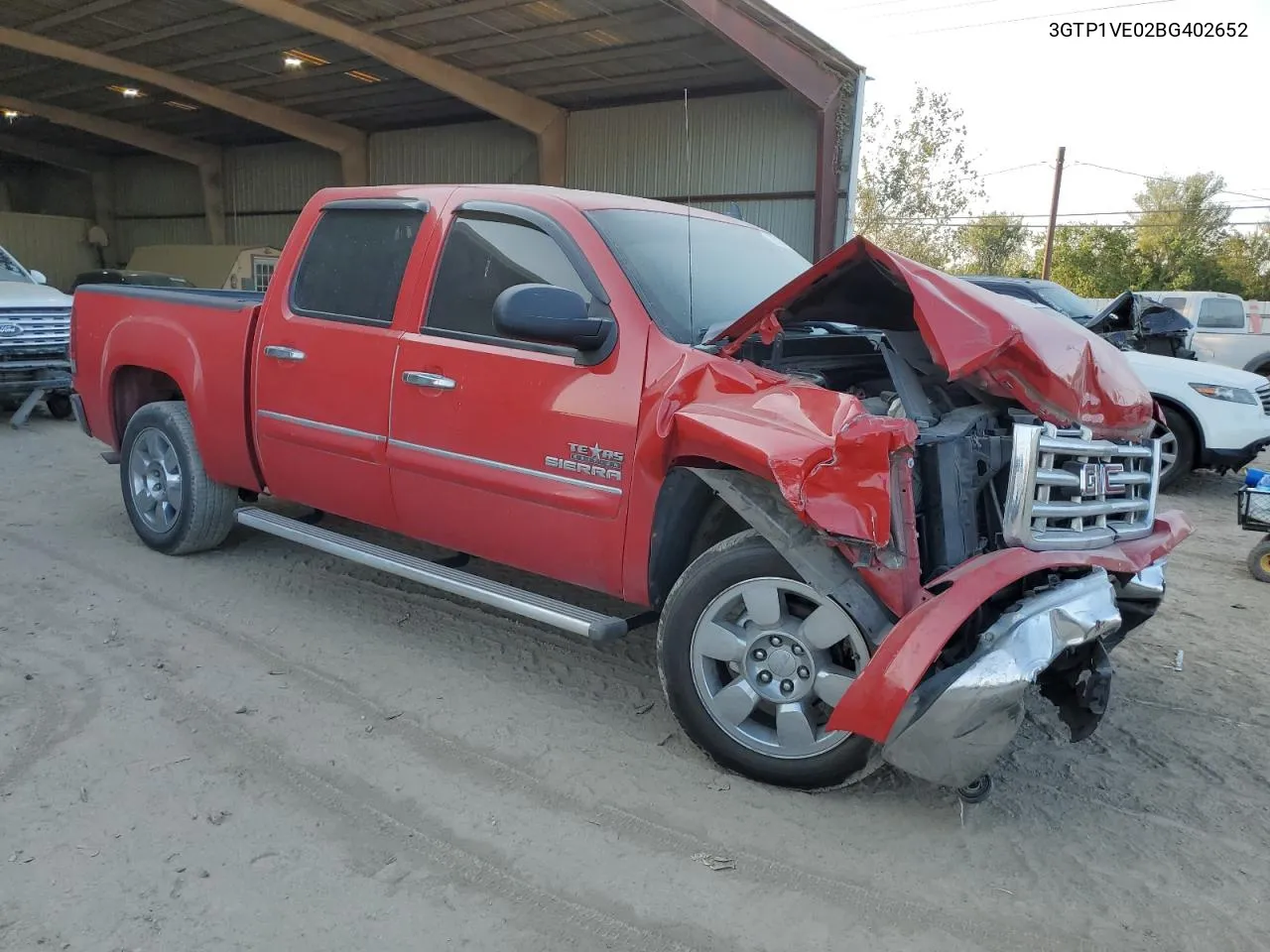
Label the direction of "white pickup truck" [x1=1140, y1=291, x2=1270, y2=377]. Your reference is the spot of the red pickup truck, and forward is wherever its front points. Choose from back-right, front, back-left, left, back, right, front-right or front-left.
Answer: left

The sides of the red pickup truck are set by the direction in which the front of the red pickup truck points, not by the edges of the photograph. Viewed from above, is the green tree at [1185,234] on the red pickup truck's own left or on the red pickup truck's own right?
on the red pickup truck's own left

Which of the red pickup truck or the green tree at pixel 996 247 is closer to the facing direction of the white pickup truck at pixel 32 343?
the red pickup truck

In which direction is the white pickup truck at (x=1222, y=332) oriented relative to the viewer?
to the viewer's left

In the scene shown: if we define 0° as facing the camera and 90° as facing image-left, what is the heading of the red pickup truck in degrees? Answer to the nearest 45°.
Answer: approximately 315°

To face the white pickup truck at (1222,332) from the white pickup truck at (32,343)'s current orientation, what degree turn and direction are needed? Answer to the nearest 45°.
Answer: approximately 45° to its left

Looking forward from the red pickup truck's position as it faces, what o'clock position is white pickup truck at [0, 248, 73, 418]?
The white pickup truck is roughly at 6 o'clock from the red pickup truck.

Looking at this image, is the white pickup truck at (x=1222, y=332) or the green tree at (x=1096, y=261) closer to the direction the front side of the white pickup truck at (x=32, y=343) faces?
the white pickup truck

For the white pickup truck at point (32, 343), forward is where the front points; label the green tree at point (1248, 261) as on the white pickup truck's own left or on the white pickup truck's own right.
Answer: on the white pickup truck's own left

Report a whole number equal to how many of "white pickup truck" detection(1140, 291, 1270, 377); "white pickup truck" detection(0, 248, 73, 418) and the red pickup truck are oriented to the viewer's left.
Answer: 1

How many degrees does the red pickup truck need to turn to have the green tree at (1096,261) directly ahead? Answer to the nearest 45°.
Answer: approximately 90° to its left

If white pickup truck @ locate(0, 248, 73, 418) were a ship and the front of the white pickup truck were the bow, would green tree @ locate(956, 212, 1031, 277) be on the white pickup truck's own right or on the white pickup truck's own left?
on the white pickup truck's own left

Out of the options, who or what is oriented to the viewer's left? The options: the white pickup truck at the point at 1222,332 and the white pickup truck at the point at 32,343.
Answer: the white pickup truck at the point at 1222,332

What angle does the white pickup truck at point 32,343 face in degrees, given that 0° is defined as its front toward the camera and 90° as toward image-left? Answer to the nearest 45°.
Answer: approximately 315°
